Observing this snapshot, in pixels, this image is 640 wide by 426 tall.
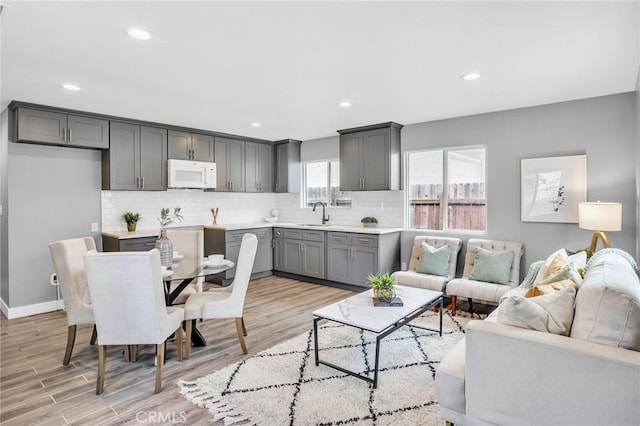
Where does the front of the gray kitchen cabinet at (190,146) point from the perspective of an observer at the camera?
facing the viewer and to the right of the viewer

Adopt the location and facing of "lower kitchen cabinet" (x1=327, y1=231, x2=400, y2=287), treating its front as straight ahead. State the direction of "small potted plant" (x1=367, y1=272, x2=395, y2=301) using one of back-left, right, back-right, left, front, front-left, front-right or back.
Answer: front-left

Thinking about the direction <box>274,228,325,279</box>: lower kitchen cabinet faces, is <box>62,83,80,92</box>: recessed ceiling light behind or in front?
in front

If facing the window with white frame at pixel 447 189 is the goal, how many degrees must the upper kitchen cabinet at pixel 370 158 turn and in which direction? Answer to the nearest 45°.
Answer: approximately 135° to its left

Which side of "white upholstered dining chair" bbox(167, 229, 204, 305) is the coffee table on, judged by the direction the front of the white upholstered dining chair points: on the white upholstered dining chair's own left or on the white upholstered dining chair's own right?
on the white upholstered dining chair's own left

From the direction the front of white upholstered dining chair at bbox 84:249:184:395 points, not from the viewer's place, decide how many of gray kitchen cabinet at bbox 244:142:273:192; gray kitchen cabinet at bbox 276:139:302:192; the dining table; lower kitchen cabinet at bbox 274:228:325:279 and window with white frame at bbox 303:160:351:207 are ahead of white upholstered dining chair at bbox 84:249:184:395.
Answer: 5

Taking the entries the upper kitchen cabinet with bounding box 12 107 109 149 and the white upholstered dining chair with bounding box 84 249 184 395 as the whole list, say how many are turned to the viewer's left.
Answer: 0

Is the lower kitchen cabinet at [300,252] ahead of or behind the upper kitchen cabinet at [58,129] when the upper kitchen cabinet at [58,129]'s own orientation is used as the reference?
ahead

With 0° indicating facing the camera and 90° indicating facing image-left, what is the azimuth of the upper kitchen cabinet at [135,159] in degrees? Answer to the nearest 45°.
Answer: approximately 315°

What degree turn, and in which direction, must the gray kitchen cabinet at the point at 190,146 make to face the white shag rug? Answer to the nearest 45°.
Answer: approximately 45° to its right

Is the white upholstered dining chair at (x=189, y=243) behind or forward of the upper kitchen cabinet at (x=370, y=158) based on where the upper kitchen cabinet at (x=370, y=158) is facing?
forward

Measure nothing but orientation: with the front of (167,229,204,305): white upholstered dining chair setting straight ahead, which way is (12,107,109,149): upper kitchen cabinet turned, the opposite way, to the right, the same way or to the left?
to the left

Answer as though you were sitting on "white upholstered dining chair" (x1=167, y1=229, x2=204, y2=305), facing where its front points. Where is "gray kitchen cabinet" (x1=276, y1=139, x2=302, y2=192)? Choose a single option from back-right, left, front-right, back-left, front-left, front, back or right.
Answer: back

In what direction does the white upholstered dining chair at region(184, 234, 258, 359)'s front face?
to the viewer's left
